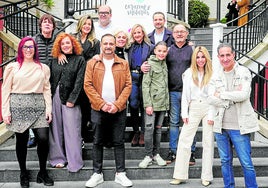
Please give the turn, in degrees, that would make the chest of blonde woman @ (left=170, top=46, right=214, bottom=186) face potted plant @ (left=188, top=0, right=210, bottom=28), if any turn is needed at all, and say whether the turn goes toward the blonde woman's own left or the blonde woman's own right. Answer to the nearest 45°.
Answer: approximately 180°

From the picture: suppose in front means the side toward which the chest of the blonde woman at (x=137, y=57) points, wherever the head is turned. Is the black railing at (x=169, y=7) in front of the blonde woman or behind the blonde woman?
behind

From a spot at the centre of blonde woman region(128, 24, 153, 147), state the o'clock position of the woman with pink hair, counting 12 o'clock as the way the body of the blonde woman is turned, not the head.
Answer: The woman with pink hair is roughly at 2 o'clock from the blonde woman.

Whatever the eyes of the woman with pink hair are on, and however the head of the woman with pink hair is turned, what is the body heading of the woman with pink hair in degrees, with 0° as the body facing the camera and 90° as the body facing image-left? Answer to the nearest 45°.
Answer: approximately 0°

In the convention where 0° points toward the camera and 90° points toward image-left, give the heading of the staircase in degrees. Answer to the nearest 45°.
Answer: approximately 0°

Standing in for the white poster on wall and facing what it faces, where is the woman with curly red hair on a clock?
The woman with curly red hair is roughly at 1 o'clock from the white poster on wall.
